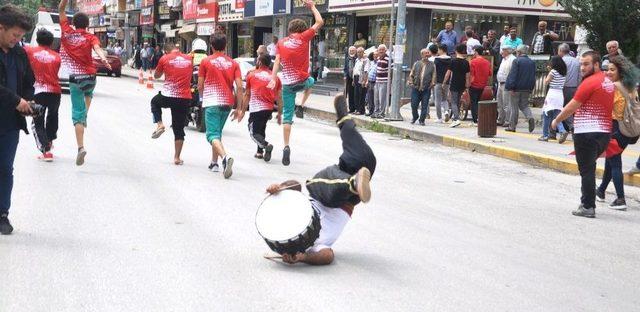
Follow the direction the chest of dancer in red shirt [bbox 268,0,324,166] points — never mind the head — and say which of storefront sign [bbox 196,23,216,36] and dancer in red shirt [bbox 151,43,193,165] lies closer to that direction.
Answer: the storefront sign

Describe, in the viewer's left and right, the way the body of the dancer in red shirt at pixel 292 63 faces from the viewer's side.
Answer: facing away from the viewer

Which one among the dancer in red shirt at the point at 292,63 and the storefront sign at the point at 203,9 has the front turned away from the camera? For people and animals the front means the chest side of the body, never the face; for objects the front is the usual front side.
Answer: the dancer in red shirt

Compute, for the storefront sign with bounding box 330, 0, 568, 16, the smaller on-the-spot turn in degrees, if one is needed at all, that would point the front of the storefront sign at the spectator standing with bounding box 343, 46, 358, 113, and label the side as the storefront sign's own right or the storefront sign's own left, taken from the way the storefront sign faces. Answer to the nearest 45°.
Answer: approximately 45° to the storefront sign's own right

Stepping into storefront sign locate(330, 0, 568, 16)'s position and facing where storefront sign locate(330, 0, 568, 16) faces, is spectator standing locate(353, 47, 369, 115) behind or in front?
in front

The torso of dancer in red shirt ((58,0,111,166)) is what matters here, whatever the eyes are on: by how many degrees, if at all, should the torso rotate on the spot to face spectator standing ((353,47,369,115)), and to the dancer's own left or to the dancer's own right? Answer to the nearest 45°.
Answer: approximately 45° to the dancer's own right

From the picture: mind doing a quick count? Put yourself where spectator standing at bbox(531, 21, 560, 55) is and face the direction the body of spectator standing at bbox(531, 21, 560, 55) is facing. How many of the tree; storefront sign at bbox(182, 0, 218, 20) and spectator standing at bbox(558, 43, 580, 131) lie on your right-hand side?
1

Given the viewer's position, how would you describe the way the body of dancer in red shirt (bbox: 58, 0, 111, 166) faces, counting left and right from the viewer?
facing away from the viewer

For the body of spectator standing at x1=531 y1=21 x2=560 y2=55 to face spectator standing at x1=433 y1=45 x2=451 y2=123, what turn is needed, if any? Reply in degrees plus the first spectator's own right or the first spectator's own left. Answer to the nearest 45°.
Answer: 0° — they already face them

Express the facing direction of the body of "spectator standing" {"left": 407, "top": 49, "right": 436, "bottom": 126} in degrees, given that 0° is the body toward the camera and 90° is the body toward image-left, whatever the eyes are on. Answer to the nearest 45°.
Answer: approximately 0°

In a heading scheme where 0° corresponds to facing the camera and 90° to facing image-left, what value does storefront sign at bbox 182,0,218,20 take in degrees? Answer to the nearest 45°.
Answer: approximately 45°

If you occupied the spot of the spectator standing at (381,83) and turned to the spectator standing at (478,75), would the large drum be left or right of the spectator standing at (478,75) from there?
right
